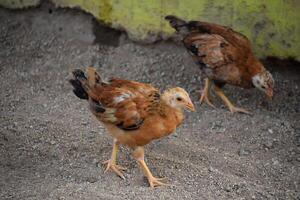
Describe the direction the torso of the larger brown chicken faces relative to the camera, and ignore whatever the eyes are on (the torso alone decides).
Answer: to the viewer's right

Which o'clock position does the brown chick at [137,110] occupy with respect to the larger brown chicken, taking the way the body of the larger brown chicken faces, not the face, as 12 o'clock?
The brown chick is roughly at 4 o'clock from the larger brown chicken.

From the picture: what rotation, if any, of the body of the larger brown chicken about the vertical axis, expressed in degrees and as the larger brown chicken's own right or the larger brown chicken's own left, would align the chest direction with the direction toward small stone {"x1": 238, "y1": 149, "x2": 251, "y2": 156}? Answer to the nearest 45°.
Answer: approximately 90° to the larger brown chicken's own right

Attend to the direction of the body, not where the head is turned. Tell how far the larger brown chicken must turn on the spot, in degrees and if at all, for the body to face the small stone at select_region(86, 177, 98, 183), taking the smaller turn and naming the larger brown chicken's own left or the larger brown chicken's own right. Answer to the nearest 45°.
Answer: approximately 135° to the larger brown chicken's own right

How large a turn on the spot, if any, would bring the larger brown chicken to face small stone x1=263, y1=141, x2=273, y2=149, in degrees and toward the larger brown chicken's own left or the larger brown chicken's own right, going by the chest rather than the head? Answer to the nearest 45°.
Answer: approximately 45° to the larger brown chicken's own right
